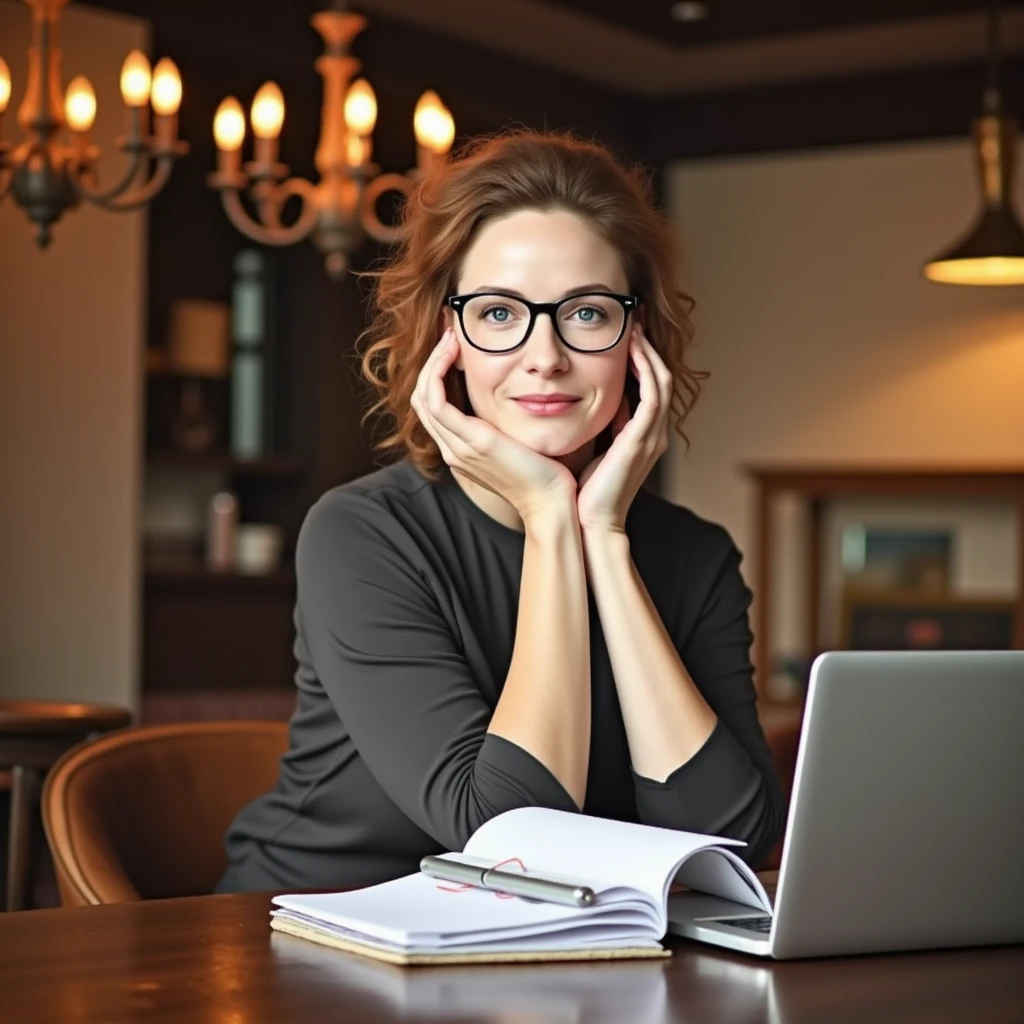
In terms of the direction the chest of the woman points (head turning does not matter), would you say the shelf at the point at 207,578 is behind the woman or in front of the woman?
behind

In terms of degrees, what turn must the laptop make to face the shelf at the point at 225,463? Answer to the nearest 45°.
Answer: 0° — it already faces it

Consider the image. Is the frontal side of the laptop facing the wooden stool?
yes

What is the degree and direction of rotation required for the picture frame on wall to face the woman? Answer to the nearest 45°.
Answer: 0° — it already faces them

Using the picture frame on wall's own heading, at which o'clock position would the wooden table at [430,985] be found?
The wooden table is roughly at 12 o'clock from the picture frame on wall.

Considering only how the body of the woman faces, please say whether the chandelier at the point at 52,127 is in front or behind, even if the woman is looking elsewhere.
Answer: behind

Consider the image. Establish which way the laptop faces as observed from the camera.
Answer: facing away from the viewer and to the left of the viewer

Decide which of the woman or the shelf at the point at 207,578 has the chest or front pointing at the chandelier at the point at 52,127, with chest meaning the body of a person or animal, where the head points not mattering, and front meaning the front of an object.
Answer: the shelf

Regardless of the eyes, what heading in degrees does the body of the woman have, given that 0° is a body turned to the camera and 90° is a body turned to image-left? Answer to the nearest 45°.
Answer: approximately 0°

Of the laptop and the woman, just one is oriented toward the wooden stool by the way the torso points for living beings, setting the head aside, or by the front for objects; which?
the laptop

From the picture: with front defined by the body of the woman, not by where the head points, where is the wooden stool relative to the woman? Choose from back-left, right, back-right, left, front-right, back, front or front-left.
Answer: back-right
